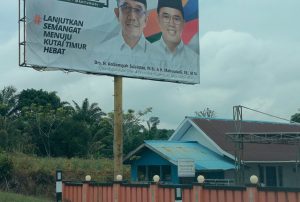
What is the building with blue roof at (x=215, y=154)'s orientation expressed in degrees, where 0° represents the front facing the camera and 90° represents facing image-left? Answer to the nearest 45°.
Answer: approximately 45°

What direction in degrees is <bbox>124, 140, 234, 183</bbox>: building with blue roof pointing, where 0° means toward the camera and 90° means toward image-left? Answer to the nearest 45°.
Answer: approximately 45°

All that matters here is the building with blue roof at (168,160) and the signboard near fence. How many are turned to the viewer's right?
0

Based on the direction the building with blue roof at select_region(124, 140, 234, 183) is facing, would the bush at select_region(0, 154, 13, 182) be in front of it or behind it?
in front

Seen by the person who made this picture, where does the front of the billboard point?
facing the viewer and to the right of the viewer

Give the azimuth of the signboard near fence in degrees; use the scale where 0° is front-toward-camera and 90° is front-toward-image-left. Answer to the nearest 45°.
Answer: approximately 0°

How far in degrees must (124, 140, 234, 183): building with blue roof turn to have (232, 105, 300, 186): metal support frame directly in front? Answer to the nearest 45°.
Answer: approximately 90° to its left

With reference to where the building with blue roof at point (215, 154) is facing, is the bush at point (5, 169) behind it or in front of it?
in front
